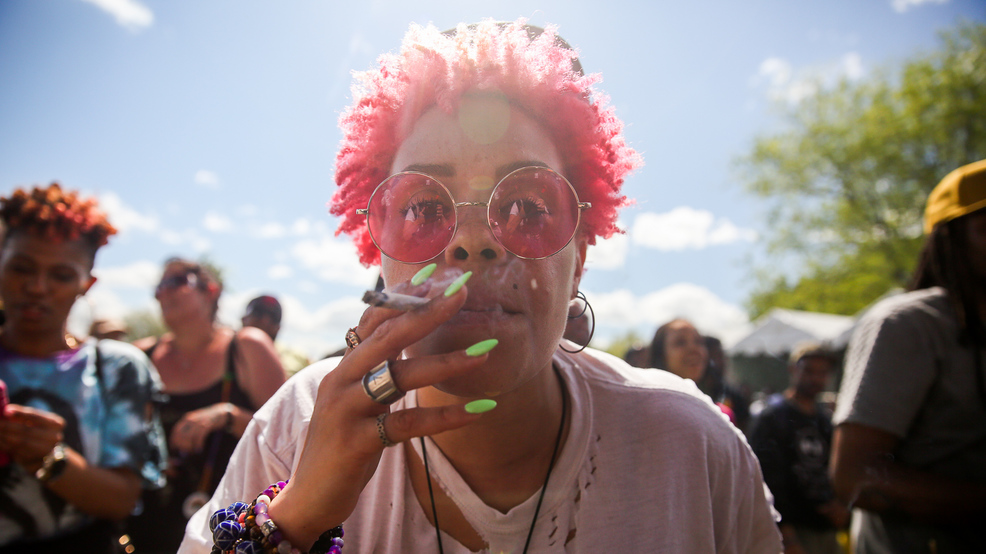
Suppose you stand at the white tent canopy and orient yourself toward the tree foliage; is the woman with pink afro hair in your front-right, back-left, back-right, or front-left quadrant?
back-right

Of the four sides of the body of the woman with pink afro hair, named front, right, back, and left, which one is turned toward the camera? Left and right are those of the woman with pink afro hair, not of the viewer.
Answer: front

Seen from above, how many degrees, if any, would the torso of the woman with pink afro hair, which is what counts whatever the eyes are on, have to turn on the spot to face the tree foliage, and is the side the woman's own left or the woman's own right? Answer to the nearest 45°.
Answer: approximately 135° to the woman's own left

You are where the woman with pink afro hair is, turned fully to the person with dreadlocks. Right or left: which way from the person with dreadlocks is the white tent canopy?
left

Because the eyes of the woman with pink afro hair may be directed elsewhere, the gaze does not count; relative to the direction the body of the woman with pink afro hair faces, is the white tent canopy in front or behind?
behind
